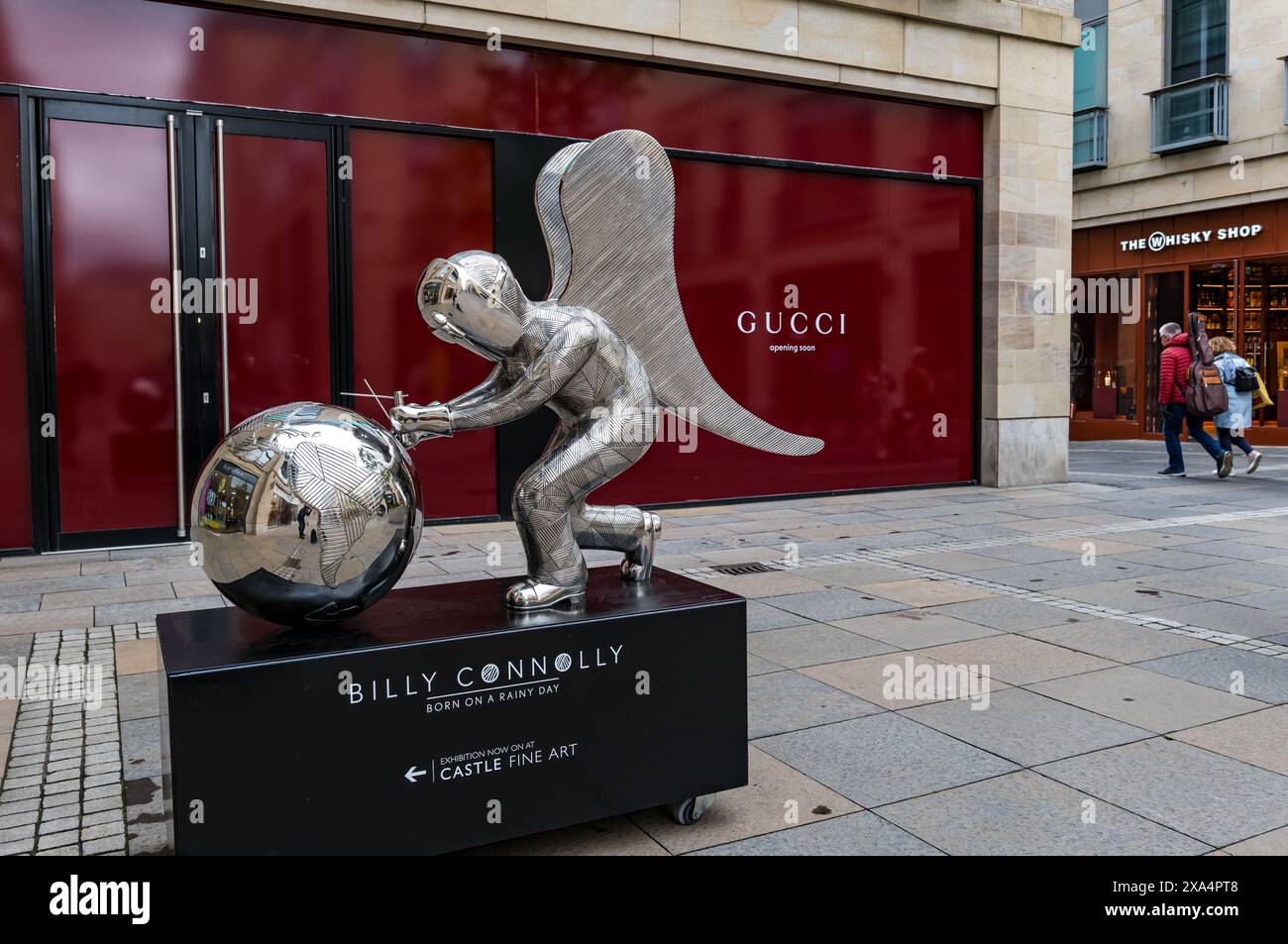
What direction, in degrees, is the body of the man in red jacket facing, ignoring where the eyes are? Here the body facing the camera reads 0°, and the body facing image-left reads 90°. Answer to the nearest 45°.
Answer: approximately 90°

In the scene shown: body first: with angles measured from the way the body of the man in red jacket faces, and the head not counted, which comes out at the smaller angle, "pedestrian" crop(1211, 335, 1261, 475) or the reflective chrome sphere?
the reflective chrome sphere

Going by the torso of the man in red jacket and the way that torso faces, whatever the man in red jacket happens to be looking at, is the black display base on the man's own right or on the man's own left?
on the man's own left

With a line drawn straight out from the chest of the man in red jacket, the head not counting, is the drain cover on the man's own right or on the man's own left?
on the man's own left

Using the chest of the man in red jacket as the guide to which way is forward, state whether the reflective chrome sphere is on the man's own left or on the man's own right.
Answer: on the man's own left
